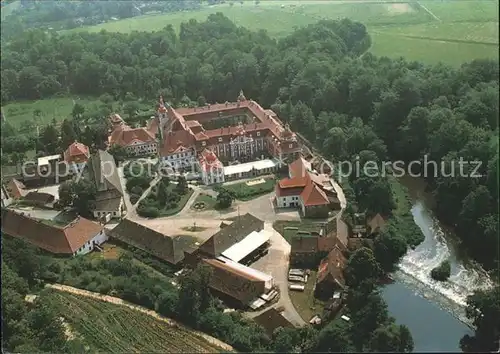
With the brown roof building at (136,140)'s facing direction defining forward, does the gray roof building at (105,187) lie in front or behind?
in front

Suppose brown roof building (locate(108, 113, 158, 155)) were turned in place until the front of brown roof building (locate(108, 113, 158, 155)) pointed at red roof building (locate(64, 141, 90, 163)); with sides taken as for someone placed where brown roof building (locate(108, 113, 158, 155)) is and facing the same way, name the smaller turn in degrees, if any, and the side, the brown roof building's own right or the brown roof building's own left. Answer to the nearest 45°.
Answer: approximately 45° to the brown roof building's own right

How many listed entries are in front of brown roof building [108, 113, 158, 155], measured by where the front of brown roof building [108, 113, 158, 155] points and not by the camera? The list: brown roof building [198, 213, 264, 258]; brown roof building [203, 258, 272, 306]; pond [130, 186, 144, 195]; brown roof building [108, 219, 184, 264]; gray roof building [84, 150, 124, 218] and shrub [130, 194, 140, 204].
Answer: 6

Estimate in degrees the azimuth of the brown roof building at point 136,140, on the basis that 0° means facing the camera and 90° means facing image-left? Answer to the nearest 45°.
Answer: approximately 0°

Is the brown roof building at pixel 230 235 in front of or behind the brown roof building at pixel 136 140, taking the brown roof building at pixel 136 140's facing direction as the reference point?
in front

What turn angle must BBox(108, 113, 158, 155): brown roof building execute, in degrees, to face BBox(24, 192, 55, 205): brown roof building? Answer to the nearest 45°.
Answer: approximately 45° to its right

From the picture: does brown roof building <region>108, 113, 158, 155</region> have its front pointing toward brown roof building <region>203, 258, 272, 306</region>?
yes

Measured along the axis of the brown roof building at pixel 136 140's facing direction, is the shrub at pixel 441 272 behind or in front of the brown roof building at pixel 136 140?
in front

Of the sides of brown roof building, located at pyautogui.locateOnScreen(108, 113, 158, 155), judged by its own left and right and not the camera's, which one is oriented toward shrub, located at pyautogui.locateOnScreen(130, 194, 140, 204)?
front

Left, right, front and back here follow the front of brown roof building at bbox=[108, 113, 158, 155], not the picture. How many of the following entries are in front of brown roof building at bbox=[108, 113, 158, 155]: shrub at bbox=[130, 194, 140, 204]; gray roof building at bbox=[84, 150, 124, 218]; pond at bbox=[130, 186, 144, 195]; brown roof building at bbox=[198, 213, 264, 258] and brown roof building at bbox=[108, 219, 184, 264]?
5

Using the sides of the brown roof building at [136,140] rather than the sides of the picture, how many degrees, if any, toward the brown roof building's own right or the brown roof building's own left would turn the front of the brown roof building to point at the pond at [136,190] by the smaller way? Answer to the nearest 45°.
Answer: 0° — it already faces it
